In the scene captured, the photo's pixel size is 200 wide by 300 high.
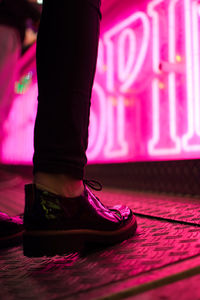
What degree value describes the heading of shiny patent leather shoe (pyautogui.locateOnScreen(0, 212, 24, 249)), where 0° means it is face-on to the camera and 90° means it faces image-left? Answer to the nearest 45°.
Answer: approximately 270°

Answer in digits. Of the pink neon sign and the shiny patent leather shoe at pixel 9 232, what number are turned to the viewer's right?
1

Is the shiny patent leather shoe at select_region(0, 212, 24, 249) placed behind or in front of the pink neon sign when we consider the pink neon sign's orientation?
in front

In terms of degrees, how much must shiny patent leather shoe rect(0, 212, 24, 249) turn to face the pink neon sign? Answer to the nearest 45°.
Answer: approximately 45° to its left

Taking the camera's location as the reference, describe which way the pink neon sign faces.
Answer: facing the viewer and to the left of the viewer
